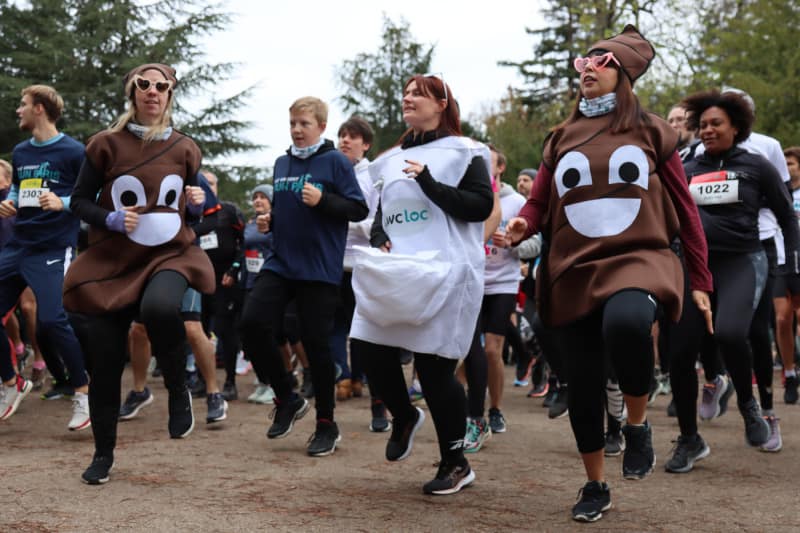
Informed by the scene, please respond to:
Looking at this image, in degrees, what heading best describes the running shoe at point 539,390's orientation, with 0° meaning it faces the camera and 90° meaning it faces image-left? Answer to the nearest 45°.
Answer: approximately 45°

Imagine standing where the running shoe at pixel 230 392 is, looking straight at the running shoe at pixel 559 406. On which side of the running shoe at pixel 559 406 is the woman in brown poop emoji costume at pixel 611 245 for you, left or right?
right

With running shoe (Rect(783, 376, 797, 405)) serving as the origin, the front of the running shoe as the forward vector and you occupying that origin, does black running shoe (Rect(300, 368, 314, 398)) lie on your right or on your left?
on your right

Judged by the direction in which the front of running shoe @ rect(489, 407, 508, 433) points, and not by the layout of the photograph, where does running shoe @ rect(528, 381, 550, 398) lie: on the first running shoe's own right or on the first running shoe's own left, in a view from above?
on the first running shoe's own left

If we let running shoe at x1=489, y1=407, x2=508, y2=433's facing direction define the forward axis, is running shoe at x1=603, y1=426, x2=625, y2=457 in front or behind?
in front

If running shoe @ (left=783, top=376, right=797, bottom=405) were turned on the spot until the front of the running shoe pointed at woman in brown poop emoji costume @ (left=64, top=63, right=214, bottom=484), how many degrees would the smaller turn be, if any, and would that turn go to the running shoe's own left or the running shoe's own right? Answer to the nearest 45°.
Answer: approximately 45° to the running shoe's own right

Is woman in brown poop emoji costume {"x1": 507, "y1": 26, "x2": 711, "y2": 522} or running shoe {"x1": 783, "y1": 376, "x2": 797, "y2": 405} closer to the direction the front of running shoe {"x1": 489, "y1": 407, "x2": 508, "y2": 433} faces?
the woman in brown poop emoji costume

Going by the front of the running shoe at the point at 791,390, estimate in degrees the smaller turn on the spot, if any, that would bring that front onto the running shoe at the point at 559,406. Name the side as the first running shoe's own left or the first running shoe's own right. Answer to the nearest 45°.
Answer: approximately 45° to the first running shoe's own right

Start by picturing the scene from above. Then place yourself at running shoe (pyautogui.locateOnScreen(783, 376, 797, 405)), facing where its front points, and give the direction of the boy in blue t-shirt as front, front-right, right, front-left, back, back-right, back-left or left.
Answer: front-right

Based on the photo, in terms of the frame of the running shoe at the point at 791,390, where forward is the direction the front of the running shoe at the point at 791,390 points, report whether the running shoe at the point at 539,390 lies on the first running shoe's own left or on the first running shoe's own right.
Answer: on the first running shoe's own right

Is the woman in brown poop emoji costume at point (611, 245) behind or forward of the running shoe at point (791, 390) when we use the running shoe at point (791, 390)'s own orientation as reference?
forward

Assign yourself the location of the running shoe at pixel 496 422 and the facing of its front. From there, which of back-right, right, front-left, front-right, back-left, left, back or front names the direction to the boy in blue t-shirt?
right

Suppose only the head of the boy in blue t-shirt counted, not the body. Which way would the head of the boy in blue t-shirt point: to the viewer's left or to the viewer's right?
to the viewer's left
